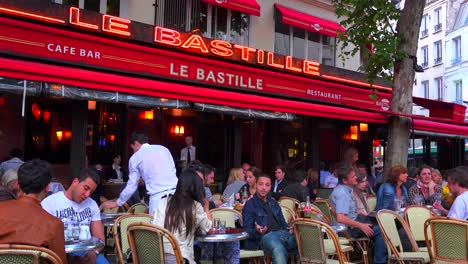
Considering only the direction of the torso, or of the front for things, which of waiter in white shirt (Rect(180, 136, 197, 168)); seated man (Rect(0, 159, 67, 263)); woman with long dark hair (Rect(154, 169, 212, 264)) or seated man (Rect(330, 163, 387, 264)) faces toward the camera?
the waiter in white shirt

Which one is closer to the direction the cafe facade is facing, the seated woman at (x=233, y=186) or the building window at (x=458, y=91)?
the seated woman

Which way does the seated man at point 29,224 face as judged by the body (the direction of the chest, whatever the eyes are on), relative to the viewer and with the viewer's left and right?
facing away from the viewer and to the right of the viewer

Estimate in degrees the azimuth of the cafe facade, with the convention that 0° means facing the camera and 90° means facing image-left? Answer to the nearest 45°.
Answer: approximately 315°

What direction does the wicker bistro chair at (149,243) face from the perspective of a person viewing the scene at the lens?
facing away from the viewer and to the right of the viewer

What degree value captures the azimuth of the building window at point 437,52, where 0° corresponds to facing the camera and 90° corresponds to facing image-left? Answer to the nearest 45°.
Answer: approximately 45°

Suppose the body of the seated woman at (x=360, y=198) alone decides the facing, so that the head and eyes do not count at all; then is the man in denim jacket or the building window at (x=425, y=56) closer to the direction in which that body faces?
the man in denim jacket

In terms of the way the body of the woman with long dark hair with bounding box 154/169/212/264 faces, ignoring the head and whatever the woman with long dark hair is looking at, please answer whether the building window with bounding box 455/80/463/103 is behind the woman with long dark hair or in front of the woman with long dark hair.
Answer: in front

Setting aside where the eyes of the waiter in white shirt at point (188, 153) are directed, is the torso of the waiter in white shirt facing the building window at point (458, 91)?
no

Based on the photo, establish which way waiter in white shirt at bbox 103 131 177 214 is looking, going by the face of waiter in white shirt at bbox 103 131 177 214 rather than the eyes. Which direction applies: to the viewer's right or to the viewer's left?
to the viewer's left

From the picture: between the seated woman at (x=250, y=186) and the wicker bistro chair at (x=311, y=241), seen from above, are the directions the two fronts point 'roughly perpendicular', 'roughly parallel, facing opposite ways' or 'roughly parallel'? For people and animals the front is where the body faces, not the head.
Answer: roughly parallel, facing opposite ways

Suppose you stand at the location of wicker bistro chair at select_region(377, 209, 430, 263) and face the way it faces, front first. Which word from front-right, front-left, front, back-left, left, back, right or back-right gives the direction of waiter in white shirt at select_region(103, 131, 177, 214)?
back-right

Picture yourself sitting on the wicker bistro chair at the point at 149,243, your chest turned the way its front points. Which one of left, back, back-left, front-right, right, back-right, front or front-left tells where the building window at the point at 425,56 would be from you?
front

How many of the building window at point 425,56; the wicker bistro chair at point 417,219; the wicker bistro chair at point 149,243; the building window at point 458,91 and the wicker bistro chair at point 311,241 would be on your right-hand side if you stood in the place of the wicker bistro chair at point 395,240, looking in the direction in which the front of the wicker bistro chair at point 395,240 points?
2
